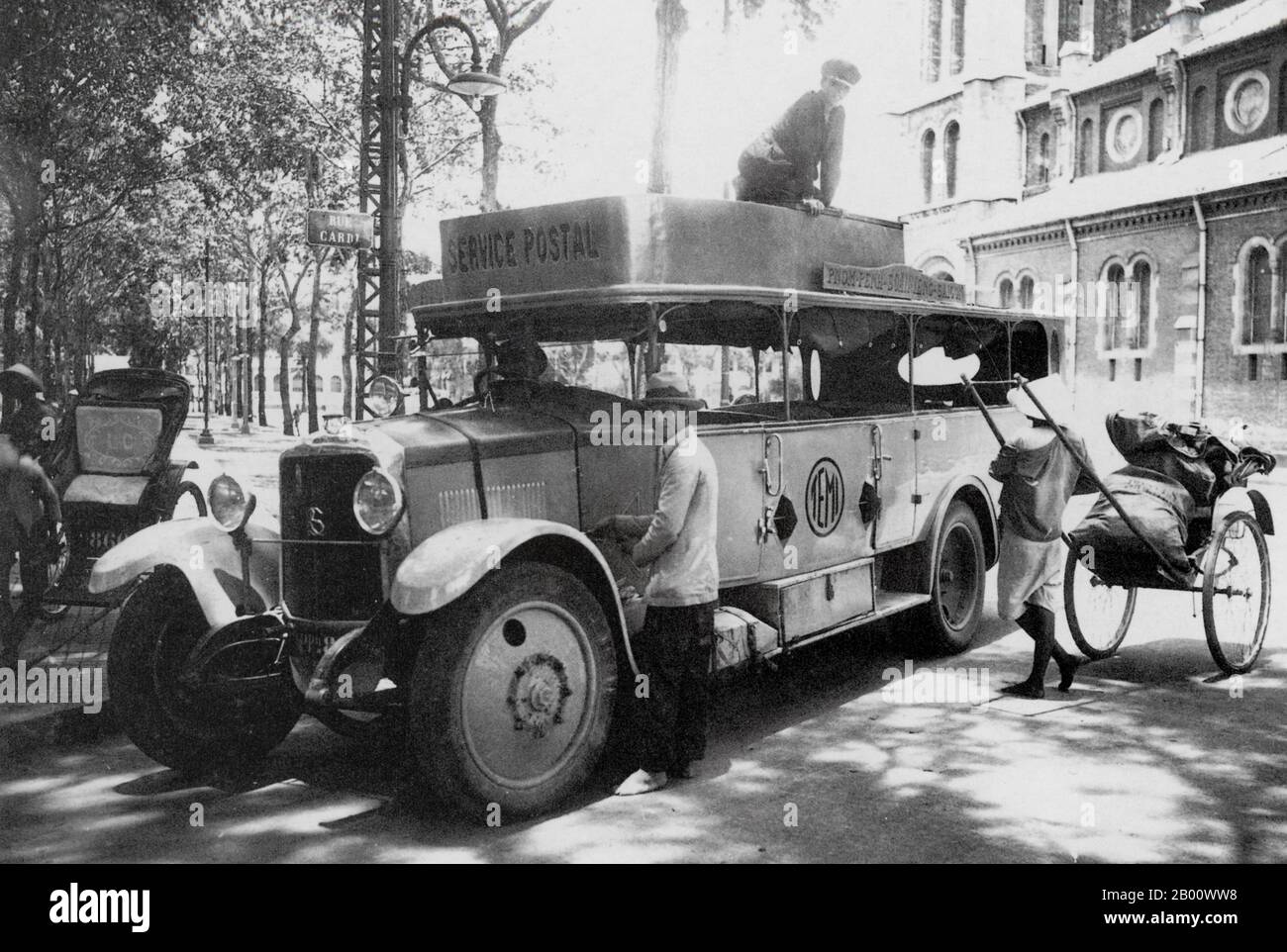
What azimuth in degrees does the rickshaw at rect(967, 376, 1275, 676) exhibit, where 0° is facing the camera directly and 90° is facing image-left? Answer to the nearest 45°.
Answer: approximately 45°

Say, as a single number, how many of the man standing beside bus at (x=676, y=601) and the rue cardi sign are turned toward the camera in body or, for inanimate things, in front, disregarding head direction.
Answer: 1

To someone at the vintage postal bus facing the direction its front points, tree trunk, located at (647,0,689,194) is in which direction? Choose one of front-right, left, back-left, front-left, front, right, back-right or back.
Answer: back-right

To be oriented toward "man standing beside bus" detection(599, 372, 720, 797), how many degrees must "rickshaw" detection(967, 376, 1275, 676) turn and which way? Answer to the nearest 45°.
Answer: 0° — it already faces them

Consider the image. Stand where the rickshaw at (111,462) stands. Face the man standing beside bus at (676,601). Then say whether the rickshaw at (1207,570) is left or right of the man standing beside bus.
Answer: left
